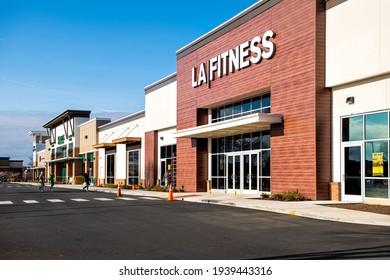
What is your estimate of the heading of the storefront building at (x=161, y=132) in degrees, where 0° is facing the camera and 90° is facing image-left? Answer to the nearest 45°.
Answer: approximately 45°

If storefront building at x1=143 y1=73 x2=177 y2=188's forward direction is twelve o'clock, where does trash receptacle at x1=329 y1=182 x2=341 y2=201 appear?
The trash receptacle is roughly at 10 o'clock from the storefront building.

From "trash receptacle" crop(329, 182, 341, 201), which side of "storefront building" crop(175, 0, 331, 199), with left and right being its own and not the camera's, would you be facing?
left

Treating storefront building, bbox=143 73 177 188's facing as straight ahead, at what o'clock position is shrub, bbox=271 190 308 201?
The shrub is roughly at 10 o'clock from the storefront building.

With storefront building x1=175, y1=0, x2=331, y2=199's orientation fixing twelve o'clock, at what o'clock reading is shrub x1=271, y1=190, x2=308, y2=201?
The shrub is roughly at 10 o'clock from the storefront building.

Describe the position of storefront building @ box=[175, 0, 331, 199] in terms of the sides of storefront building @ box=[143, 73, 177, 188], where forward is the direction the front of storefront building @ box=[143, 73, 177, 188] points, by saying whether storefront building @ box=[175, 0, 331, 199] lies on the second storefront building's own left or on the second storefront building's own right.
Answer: on the second storefront building's own left
